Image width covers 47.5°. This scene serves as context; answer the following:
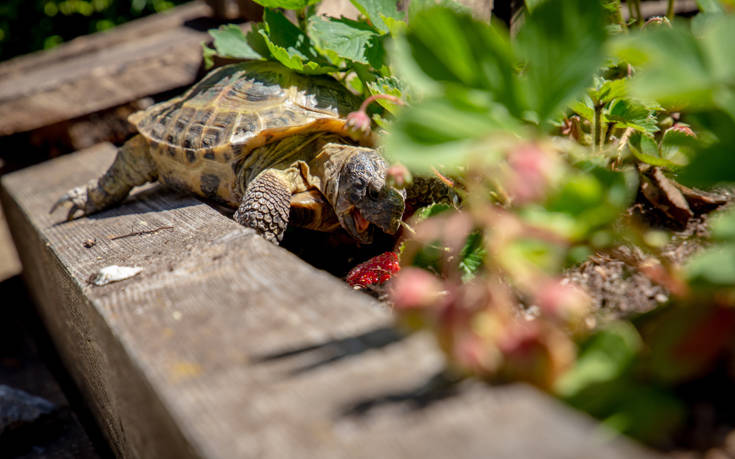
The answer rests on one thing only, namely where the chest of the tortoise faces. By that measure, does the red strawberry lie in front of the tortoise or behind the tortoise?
in front

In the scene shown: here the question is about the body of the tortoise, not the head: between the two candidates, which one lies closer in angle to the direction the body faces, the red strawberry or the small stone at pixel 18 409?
the red strawberry

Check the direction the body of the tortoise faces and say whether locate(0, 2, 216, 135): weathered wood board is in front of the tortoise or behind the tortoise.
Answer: behind

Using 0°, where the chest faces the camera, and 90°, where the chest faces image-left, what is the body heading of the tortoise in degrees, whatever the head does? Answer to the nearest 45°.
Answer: approximately 315°

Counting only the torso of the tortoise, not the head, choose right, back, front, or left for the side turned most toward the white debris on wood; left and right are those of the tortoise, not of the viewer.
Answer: right

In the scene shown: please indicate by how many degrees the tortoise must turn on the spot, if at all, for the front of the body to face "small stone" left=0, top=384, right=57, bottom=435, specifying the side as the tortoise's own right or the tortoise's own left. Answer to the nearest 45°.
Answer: approximately 135° to the tortoise's own right
